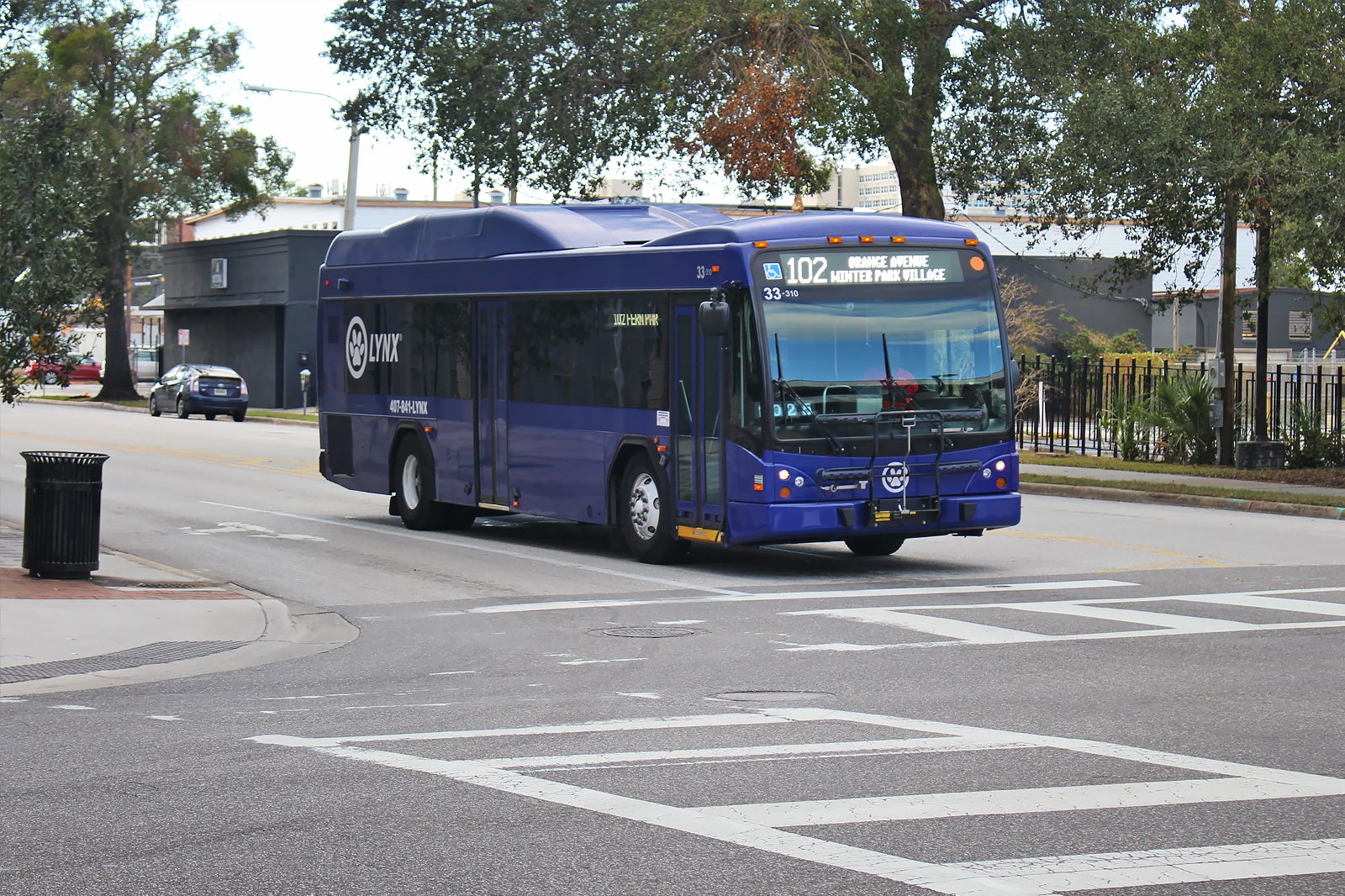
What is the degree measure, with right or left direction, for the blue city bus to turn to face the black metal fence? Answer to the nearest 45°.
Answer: approximately 90° to its left

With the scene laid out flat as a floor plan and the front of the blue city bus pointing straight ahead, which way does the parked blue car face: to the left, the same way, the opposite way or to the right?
the opposite way

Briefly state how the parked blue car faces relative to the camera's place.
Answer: facing away from the viewer and to the left of the viewer

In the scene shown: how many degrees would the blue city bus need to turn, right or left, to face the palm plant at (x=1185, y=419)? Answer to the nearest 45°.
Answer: approximately 90° to its left

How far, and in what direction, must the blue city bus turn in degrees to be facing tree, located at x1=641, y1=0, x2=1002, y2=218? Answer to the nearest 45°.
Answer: approximately 135° to its left

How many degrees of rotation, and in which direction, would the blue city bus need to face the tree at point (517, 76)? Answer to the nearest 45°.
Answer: approximately 135° to its left

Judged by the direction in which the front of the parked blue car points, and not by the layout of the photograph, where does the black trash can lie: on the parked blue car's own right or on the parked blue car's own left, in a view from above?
on the parked blue car's own left

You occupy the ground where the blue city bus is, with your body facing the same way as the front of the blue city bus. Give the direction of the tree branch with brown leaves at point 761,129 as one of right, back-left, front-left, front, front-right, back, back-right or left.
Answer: back-left

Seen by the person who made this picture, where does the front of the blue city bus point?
facing the viewer and to the right of the viewer

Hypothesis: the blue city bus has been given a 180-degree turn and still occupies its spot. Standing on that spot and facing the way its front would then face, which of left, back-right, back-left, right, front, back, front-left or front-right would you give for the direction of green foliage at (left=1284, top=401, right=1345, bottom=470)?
right
